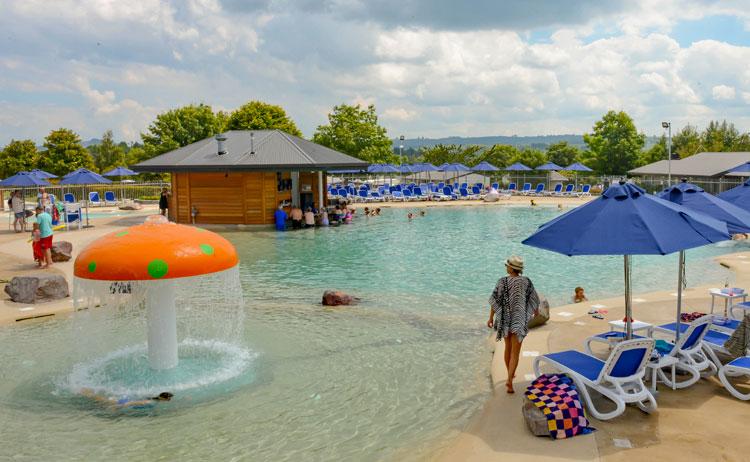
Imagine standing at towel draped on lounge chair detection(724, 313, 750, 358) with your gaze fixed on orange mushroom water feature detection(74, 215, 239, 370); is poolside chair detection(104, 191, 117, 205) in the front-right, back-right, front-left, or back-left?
front-right

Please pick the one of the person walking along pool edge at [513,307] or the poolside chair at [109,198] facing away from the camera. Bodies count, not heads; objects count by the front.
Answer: the person walking along pool edge

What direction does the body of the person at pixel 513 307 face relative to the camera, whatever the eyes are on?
away from the camera

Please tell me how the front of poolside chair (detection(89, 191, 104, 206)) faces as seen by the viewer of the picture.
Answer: facing the viewer and to the right of the viewer

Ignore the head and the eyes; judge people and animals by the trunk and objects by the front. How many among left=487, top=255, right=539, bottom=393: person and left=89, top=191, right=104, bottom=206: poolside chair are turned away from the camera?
1

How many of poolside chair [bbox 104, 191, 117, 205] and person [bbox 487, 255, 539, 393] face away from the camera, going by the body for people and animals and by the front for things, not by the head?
1

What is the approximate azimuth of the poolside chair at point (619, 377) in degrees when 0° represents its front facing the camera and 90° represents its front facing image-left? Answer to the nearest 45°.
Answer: approximately 135°

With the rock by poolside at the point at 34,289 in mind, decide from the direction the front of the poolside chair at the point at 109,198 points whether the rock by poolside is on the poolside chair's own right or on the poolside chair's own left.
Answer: on the poolside chair's own right

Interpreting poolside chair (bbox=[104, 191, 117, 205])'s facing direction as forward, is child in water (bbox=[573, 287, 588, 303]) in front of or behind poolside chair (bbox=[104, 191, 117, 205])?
in front

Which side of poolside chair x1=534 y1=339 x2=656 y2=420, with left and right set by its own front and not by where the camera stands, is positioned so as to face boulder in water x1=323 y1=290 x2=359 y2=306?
front
